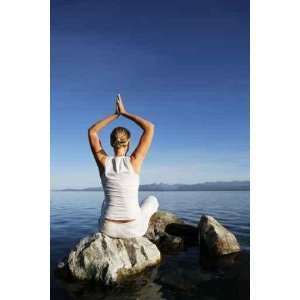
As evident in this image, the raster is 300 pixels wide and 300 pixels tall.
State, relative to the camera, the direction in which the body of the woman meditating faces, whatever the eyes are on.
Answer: away from the camera

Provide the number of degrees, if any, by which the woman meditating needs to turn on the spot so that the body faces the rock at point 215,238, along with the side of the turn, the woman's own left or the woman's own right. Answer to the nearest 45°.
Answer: approximately 90° to the woman's own right

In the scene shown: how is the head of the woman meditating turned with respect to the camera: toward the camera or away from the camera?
away from the camera
